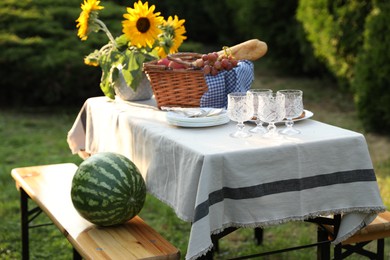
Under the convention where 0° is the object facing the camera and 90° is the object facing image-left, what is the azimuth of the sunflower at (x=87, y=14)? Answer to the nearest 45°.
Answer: approximately 90°

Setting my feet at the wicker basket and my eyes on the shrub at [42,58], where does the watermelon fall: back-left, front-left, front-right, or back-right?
back-left

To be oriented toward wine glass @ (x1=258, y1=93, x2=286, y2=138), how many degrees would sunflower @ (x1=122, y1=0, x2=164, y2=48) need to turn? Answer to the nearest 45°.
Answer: approximately 45° to its left

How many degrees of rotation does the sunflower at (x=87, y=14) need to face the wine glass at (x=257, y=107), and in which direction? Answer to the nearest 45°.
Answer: approximately 135° to its left

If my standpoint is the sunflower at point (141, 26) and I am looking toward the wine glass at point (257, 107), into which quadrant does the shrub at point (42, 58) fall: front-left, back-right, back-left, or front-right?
back-left

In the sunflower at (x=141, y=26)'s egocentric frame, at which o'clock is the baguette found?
The baguette is roughly at 9 o'clock from the sunflower.

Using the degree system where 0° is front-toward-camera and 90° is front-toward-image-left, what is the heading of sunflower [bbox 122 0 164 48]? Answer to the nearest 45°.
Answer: approximately 0°
